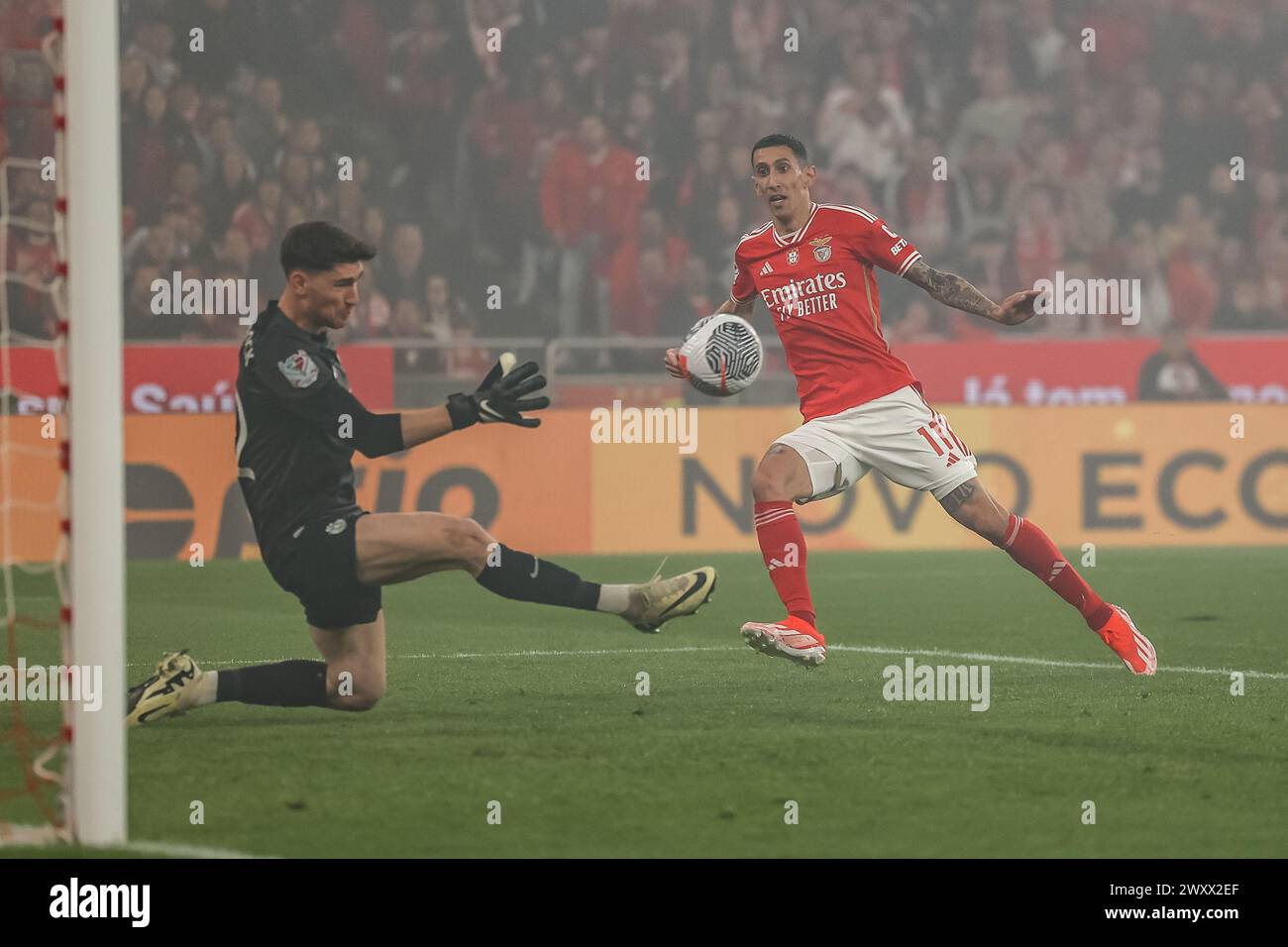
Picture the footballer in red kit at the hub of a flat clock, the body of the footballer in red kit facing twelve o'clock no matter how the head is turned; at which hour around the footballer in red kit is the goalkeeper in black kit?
The goalkeeper in black kit is roughly at 12 o'clock from the footballer in red kit.

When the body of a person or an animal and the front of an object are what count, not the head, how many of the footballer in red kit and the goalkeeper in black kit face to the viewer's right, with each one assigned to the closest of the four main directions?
1

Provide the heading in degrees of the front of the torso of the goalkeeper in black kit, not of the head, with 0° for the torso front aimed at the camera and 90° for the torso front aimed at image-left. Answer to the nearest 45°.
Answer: approximately 270°

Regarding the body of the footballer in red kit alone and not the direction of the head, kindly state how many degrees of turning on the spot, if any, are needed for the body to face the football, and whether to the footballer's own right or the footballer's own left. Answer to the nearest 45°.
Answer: approximately 45° to the footballer's own right

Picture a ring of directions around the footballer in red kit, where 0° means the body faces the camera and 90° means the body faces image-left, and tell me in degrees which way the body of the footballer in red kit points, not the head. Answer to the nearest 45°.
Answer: approximately 45°

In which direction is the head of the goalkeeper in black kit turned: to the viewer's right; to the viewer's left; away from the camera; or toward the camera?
to the viewer's right

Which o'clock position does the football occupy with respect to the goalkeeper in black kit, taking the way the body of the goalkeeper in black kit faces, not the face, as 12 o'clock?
The football is roughly at 11 o'clock from the goalkeeper in black kit.

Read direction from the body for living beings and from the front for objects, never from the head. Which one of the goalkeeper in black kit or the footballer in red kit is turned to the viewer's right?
the goalkeeper in black kit
